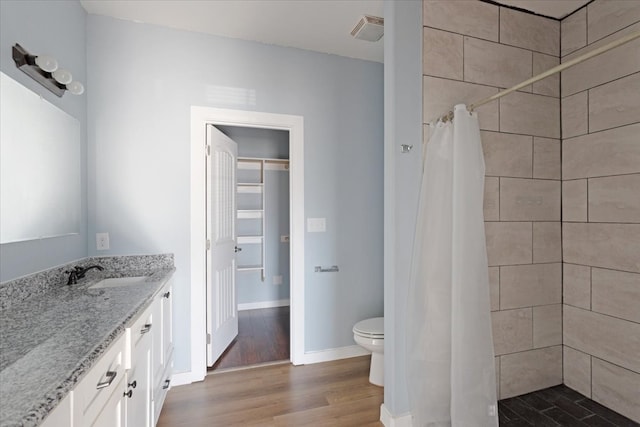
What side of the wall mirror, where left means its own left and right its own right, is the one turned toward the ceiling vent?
front

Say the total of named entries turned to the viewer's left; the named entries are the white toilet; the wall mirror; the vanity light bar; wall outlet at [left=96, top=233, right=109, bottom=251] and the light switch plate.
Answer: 1

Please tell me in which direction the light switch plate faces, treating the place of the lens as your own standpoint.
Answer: facing the viewer

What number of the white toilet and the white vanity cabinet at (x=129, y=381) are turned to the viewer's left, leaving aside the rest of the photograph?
1

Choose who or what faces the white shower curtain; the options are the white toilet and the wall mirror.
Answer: the wall mirror

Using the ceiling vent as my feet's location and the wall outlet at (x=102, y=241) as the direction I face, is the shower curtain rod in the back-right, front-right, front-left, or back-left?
back-left

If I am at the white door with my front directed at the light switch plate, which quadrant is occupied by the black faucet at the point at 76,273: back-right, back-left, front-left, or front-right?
back-right

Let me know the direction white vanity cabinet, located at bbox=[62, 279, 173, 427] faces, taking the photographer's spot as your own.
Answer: facing to the right of the viewer

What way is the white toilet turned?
to the viewer's left
